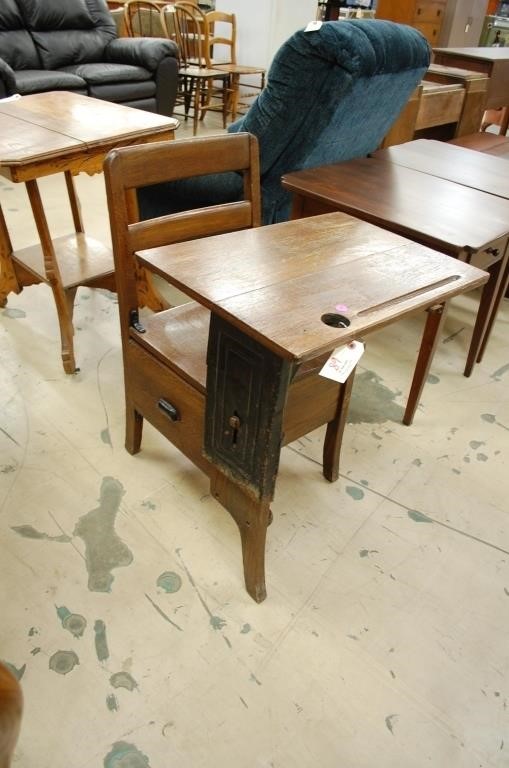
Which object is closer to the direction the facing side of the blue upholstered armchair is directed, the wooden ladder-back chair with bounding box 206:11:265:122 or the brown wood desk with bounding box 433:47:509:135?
the wooden ladder-back chair

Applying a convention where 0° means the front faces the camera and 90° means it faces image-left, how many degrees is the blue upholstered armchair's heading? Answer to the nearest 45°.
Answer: approximately 135°

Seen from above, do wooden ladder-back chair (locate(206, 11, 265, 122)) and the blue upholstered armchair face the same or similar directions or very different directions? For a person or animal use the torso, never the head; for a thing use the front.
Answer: very different directions

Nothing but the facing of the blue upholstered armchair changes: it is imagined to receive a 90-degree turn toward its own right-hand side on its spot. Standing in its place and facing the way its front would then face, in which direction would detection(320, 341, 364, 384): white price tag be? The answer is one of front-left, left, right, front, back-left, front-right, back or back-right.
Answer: back-right

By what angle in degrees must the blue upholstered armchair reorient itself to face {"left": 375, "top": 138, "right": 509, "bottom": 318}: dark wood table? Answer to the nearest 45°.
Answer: approximately 135° to its right

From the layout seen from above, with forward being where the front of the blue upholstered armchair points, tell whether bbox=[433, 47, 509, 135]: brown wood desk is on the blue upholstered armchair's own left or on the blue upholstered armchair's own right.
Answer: on the blue upholstered armchair's own right

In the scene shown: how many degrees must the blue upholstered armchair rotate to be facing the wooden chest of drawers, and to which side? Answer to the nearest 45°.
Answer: approximately 45° to its right

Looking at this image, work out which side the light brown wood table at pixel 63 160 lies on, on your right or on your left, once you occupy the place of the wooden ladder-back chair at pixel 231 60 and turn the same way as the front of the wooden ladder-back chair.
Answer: on your right

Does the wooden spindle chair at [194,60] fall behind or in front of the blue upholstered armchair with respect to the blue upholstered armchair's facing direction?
in front
